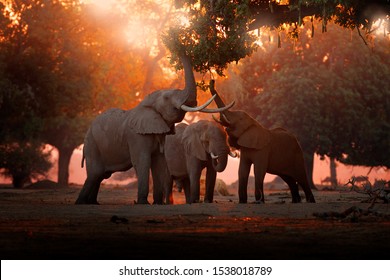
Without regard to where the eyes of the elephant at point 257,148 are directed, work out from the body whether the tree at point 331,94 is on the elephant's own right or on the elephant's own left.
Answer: on the elephant's own right

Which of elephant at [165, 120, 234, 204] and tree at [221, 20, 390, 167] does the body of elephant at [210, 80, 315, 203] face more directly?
the elephant

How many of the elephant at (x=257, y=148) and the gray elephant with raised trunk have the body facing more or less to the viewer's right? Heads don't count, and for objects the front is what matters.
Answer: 1

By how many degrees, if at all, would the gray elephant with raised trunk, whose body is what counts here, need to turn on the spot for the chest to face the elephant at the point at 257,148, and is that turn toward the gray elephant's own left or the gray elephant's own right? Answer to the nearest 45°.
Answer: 0° — it already faces it

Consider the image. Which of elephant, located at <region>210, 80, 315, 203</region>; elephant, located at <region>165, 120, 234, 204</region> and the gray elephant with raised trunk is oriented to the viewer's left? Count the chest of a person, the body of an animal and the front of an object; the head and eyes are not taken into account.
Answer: elephant, located at <region>210, 80, 315, 203</region>

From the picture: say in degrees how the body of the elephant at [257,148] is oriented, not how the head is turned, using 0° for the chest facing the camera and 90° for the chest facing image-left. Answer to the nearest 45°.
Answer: approximately 90°

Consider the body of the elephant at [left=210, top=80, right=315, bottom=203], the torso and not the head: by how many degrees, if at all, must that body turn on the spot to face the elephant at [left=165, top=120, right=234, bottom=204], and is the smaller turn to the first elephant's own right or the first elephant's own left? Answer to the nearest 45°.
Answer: approximately 45° to the first elephant's own right

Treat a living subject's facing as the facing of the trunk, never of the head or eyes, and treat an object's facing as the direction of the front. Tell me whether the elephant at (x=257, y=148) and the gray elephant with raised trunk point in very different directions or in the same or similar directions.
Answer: very different directions

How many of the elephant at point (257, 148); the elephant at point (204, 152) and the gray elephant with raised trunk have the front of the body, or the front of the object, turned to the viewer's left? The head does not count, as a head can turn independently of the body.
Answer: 1

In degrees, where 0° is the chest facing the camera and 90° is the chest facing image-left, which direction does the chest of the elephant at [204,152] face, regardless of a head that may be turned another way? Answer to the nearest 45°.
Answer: approximately 315°

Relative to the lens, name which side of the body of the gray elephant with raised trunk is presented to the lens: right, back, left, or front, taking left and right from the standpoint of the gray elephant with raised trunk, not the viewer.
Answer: right
